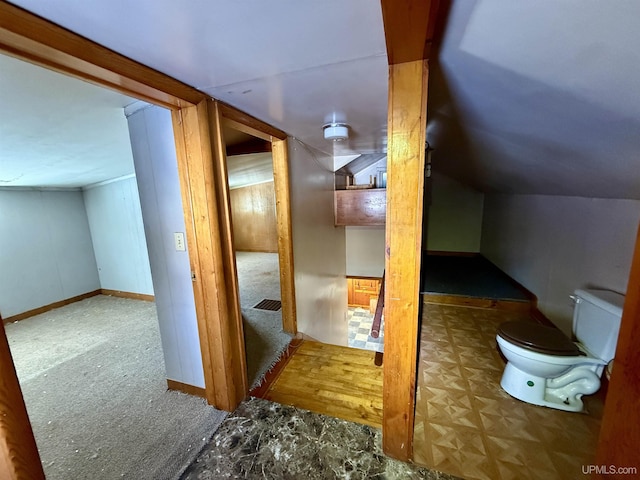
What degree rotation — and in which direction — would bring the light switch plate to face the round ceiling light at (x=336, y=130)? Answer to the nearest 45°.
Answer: approximately 135° to its left

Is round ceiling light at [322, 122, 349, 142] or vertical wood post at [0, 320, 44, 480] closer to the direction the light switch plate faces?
the vertical wood post

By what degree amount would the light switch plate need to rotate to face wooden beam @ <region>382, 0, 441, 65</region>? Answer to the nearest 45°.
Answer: approximately 90° to its left

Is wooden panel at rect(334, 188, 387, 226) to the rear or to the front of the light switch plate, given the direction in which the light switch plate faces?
to the rear
